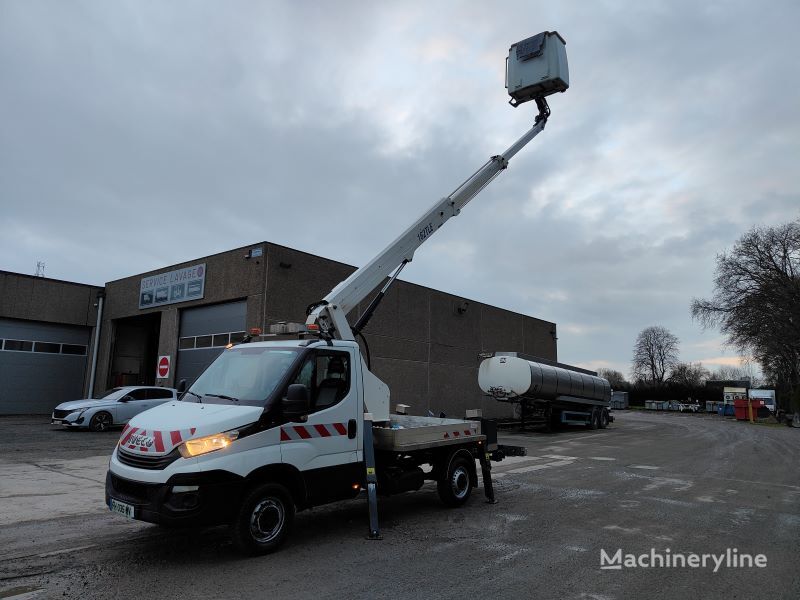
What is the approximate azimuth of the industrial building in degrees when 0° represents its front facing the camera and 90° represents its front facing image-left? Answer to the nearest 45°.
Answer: approximately 45°

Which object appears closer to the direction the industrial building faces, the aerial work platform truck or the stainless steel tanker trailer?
the aerial work platform truck

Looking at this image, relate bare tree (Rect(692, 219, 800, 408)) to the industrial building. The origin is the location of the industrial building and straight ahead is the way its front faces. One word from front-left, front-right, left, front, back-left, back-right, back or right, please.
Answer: back-left

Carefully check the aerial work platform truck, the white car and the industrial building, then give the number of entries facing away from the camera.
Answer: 0

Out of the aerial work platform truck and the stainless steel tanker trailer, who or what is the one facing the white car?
the stainless steel tanker trailer

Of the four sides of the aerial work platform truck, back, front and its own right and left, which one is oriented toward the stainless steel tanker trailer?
back

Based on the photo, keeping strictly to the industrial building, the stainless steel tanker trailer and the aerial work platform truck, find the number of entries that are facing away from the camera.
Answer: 0

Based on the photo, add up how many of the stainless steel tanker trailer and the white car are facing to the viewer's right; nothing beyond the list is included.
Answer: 0

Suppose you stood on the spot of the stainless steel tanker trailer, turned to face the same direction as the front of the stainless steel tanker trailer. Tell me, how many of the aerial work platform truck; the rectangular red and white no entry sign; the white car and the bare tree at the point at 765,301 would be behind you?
1

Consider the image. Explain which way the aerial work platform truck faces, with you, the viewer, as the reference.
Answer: facing the viewer and to the left of the viewer

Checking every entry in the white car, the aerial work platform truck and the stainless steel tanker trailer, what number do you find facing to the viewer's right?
0

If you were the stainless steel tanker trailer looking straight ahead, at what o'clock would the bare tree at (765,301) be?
The bare tree is roughly at 6 o'clock from the stainless steel tanker trailer.

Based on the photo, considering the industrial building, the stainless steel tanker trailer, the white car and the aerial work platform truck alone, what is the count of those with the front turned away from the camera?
0
